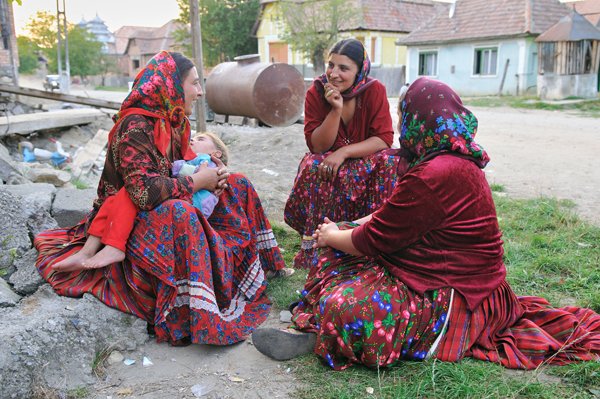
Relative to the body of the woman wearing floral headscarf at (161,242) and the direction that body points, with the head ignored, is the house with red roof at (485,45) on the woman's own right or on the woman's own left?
on the woman's own left

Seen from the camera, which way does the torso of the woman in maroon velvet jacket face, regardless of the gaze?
to the viewer's left

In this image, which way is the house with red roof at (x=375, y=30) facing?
toward the camera

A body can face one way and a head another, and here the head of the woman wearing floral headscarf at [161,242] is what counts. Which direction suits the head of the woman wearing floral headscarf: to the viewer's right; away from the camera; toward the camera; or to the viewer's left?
to the viewer's right

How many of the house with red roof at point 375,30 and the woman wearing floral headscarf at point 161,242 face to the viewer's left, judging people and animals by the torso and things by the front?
0

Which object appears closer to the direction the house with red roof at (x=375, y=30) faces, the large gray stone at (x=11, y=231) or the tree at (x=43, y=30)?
the large gray stone

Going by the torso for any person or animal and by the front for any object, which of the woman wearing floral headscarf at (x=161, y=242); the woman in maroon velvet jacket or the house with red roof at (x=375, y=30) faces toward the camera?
the house with red roof

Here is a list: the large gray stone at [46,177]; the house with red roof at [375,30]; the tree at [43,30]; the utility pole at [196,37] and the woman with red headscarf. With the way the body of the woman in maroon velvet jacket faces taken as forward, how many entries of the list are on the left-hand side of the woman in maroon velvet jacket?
0

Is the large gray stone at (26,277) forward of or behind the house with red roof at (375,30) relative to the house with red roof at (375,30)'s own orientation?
forward

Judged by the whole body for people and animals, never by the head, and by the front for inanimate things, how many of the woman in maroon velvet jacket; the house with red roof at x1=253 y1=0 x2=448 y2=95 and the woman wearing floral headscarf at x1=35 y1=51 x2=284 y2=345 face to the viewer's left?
1

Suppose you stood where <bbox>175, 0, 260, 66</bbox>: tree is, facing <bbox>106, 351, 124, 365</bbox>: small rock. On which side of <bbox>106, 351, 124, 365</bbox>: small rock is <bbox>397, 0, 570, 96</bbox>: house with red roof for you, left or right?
left

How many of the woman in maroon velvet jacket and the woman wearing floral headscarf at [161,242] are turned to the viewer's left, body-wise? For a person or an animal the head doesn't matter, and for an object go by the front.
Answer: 1

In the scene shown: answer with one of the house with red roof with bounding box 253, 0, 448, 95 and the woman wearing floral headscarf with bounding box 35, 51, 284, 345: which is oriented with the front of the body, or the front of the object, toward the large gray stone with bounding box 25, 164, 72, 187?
the house with red roof

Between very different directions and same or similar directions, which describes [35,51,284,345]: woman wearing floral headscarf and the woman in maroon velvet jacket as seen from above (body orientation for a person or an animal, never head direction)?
very different directions

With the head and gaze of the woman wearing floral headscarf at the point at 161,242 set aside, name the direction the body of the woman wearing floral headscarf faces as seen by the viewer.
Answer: to the viewer's right

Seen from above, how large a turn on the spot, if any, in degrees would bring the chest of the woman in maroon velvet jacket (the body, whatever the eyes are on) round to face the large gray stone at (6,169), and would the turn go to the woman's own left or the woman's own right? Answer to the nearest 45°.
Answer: approximately 45° to the woman's own right

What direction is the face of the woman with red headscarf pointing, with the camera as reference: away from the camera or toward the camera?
toward the camera

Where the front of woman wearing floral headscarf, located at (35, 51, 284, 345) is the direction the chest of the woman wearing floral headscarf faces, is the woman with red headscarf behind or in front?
in front

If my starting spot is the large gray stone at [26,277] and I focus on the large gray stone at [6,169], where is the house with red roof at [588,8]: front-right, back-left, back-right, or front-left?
front-right

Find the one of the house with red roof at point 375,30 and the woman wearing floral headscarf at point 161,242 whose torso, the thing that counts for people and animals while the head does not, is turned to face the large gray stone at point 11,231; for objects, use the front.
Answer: the house with red roof
